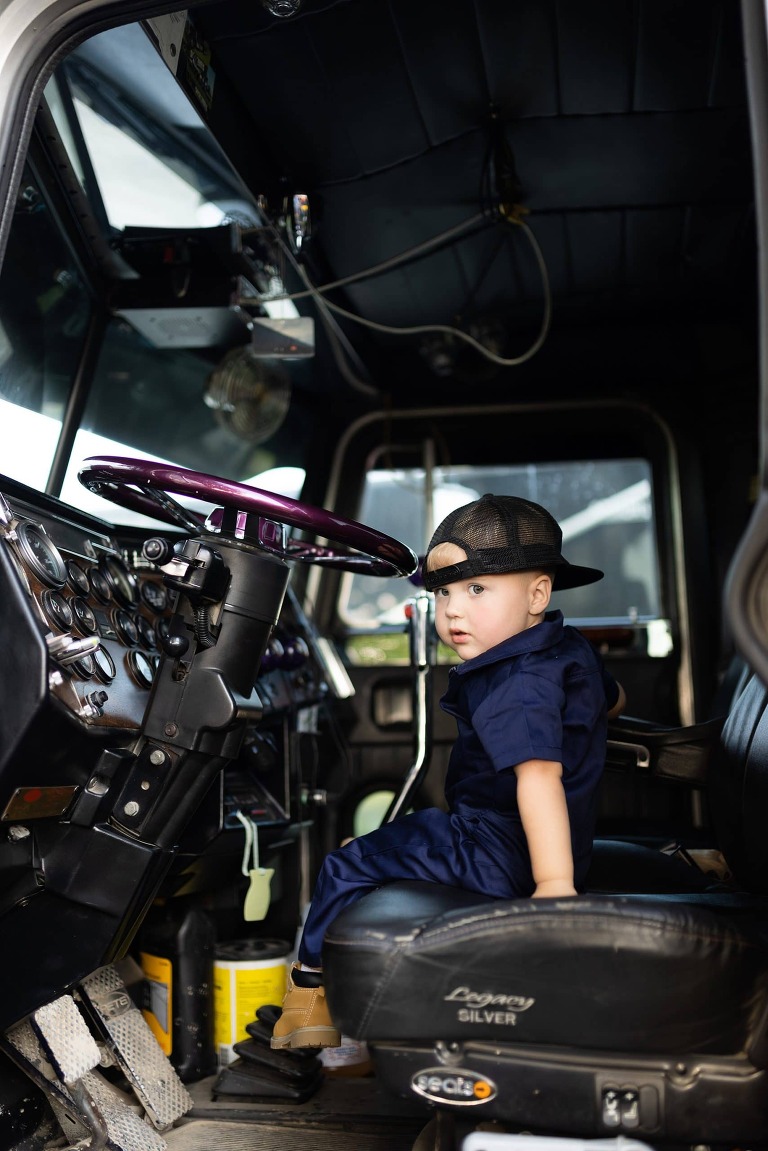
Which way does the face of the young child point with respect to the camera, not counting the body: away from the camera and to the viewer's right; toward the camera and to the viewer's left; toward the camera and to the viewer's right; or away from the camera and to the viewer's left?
toward the camera and to the viewer's left

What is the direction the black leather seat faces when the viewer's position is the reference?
facing to the left of the viewer

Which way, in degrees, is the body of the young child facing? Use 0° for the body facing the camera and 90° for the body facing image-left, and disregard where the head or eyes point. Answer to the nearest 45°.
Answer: approximately 90°

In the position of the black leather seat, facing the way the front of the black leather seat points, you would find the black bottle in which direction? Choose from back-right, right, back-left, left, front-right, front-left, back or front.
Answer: front-right

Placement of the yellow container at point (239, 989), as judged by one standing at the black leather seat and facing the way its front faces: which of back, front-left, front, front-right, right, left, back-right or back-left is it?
front-right
